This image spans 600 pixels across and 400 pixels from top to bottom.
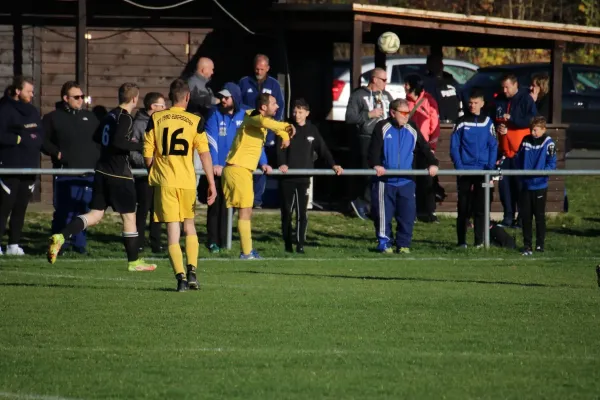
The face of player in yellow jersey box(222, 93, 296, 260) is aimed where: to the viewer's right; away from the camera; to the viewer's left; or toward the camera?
to the viewer's right

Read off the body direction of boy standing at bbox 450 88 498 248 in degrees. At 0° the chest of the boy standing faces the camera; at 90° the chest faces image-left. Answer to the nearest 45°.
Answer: approximately 0°

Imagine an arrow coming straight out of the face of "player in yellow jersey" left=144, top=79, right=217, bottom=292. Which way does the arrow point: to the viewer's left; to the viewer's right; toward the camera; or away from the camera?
away from the camera

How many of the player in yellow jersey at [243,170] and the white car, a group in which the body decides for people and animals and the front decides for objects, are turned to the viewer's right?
2

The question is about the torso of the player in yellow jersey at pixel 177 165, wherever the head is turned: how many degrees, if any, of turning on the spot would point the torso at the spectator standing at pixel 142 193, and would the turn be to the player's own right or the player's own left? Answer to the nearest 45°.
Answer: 0° — they already face them

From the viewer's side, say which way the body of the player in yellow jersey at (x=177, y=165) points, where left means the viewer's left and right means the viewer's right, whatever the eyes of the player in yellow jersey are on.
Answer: facing away from the viewer

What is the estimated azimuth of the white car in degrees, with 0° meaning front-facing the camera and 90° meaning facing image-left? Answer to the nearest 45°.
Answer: approximately 270°

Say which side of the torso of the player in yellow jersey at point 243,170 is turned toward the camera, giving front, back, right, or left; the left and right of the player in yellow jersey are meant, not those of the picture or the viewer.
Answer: right

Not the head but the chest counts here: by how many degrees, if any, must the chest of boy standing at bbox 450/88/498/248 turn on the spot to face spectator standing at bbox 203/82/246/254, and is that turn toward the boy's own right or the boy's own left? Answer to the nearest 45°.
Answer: approximately 90° to the boy's own right
